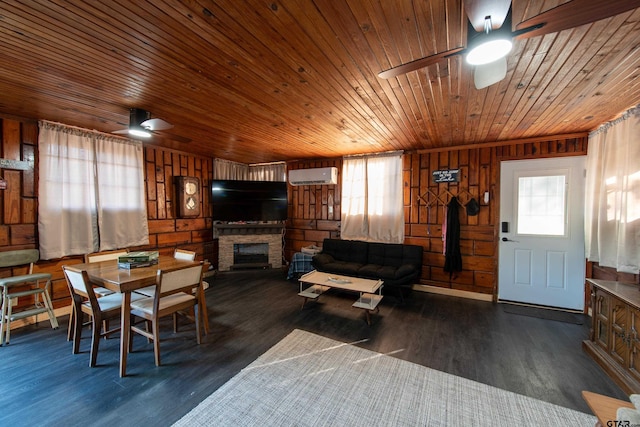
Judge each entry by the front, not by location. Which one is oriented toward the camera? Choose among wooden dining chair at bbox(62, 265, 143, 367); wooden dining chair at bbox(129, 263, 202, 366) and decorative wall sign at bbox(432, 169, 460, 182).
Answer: the decorative wall sign

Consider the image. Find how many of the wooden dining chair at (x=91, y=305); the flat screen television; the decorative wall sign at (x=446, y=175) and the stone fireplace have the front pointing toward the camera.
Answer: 3

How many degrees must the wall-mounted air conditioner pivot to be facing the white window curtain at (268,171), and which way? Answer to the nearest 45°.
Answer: approximately 90° to its right

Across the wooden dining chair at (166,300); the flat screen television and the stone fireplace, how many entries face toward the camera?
2

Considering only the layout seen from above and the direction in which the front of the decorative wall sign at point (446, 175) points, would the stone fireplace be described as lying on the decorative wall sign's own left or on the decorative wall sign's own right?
on the decorative wall sign's own right

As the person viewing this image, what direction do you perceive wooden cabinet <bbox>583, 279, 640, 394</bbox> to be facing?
facing the viewer and to the left of the viewer

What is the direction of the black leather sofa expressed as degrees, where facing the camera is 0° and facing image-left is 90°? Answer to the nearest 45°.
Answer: approximately 45°

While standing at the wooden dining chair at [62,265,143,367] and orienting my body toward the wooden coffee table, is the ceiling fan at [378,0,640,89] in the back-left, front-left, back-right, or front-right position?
front-right

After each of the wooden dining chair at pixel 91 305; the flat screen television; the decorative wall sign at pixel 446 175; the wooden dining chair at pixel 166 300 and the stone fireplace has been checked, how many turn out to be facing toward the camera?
3

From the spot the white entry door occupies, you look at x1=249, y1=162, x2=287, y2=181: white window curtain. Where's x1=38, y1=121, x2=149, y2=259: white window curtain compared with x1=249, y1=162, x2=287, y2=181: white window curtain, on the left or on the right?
left

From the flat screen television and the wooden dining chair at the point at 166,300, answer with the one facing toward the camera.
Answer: the flat screen television

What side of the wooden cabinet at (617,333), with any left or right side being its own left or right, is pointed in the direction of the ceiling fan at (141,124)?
front

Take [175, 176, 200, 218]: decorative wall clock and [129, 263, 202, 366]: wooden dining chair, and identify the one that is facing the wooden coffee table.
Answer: the decorative wall clock

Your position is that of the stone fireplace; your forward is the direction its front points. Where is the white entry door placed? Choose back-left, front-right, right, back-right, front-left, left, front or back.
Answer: front-left

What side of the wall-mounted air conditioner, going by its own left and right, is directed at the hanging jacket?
left

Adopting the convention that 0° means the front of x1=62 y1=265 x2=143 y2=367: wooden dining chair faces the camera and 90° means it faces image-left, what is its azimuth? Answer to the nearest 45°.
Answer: approximately 225°

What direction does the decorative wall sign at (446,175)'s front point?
toward the camera

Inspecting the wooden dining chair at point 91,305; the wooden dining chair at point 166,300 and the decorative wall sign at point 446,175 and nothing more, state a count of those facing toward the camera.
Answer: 1

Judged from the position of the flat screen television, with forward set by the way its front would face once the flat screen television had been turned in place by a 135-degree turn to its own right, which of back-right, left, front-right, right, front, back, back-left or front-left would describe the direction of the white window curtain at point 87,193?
left
